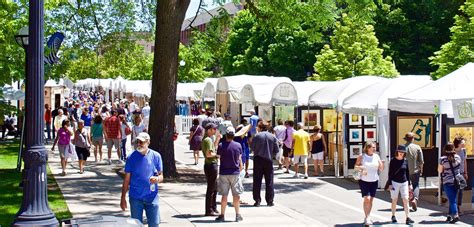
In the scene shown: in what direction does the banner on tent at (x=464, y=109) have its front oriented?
toward the camera

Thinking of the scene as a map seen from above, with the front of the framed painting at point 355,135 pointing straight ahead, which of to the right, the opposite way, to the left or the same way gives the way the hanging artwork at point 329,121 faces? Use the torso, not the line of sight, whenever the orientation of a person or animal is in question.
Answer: the same way

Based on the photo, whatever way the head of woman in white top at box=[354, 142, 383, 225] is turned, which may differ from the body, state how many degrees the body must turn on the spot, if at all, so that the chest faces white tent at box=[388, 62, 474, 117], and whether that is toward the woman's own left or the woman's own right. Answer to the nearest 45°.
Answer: approximately 135° to the woman's own left

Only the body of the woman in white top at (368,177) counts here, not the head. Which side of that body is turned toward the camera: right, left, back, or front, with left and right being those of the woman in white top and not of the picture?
front

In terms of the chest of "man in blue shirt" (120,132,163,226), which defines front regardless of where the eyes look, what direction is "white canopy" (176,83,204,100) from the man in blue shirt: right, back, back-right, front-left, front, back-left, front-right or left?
back

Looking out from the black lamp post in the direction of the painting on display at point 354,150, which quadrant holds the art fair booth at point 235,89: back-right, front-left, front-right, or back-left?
front-left

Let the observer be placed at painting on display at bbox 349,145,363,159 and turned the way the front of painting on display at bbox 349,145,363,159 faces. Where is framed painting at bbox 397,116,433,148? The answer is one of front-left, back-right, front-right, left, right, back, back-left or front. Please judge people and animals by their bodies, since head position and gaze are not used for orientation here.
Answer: front-left

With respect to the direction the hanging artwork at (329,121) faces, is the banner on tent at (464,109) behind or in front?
in front

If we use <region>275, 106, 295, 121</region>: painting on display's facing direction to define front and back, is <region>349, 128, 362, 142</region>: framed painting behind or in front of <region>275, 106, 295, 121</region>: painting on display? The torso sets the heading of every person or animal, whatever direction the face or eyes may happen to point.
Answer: in front

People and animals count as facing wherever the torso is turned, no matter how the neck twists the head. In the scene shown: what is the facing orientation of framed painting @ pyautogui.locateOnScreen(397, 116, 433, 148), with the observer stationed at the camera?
facing the viewer

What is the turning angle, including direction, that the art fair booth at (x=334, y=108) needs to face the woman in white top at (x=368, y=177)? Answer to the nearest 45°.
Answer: approximately 45° to its left
